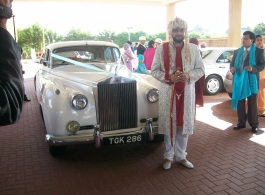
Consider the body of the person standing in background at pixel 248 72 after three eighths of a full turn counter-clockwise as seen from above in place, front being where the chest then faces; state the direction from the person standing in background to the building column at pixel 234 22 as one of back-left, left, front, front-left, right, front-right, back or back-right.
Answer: left

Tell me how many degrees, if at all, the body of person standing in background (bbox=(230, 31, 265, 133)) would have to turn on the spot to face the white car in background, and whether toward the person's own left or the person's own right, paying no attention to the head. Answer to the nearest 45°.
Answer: approximately 135° to the person's own right

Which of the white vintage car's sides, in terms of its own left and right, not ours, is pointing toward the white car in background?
left
